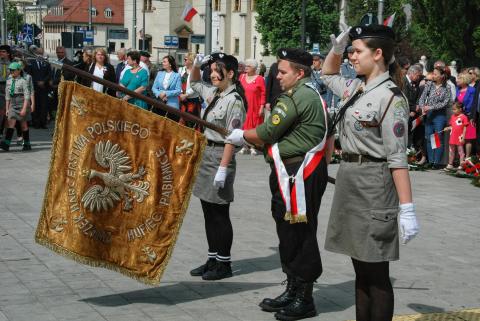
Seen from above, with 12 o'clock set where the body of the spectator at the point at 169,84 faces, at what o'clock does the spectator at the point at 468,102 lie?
the spectator at the point at 468,102 is roughly at 8 o'clock from the spectator at the point at 169,84.

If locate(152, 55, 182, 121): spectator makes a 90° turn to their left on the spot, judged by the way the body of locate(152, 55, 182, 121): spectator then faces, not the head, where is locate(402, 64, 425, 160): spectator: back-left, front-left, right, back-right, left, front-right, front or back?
front-left

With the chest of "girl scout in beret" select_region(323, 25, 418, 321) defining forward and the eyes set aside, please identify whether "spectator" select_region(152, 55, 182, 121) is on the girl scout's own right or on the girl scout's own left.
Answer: on the girl scout's own right

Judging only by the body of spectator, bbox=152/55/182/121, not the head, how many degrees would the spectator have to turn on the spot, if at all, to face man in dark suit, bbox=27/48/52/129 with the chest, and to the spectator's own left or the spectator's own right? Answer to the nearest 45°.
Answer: approximately 90° to the spectator's own right

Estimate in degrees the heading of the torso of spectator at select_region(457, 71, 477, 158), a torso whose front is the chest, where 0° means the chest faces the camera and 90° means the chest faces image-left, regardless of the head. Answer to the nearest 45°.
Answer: approximately 45°

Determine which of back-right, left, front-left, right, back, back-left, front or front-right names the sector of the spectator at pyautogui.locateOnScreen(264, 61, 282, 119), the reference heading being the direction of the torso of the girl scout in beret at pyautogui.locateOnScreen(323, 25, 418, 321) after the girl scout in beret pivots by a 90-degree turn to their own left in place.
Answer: back-left
